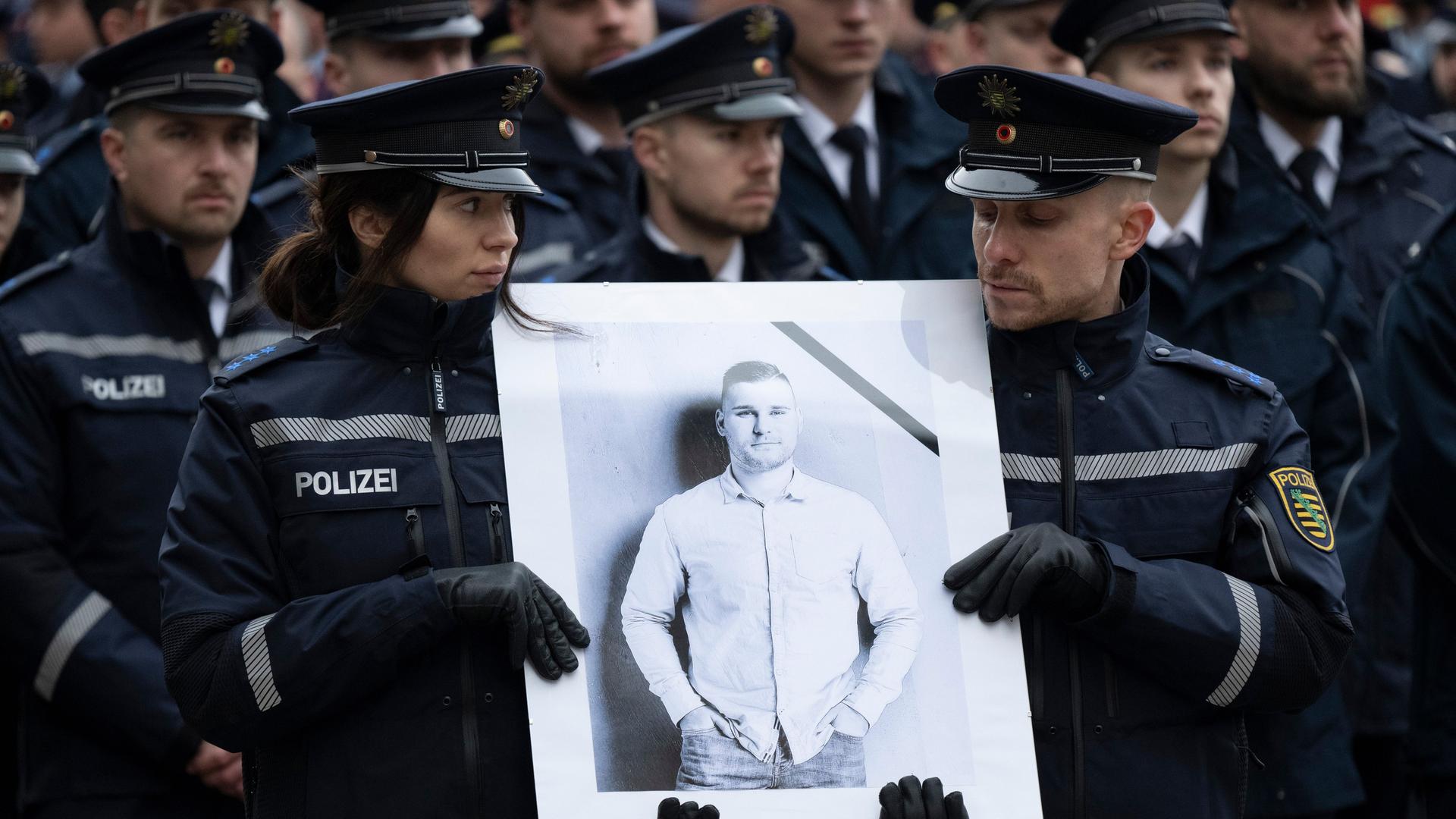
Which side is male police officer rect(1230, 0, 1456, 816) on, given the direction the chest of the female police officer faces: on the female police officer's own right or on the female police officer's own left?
on the female police officer's own left

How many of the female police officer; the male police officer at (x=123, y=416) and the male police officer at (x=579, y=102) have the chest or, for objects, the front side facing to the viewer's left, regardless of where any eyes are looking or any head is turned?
0

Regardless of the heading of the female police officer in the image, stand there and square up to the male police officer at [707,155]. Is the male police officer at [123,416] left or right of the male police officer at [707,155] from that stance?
left

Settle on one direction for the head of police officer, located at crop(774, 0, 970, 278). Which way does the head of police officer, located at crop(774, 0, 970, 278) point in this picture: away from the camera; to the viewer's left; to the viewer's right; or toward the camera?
toward the camera

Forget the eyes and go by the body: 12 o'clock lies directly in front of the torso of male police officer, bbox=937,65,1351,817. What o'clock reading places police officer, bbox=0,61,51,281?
The police officer is roughly at 2 o'clock from the male police officer.

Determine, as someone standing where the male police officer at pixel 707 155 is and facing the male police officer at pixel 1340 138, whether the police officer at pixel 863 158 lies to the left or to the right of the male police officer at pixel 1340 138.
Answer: left

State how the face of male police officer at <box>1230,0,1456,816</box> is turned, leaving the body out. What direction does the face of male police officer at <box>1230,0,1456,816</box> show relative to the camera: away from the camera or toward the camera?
toward the camera

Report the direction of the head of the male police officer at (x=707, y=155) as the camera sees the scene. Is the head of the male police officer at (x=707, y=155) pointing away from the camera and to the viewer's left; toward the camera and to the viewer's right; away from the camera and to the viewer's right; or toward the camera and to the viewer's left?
toward the camera and to the viewer's right

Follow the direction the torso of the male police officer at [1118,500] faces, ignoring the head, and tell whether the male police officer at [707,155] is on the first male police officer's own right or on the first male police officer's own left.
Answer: on the first male police officer's own right

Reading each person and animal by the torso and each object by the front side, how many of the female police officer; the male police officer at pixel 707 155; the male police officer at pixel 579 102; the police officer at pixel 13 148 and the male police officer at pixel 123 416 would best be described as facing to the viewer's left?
0

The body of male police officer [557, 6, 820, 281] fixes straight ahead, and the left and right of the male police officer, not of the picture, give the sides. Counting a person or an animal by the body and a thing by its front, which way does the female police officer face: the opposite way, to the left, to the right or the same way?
the same way

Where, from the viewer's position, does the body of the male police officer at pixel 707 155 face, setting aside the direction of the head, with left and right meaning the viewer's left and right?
facing the viewer and to the right of the viewer

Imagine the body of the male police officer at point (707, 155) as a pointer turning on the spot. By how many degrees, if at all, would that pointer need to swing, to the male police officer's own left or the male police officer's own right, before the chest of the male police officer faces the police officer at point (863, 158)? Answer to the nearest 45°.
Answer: approximately 90° to the male police officer's own left

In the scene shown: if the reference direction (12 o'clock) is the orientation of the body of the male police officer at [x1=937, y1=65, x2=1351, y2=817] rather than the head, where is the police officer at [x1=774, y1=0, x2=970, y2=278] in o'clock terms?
The police officer is roughly at 4 o'clock from the male police officer.

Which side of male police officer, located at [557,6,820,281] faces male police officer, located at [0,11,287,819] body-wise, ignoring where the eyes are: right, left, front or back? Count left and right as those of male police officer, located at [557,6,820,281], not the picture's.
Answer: right

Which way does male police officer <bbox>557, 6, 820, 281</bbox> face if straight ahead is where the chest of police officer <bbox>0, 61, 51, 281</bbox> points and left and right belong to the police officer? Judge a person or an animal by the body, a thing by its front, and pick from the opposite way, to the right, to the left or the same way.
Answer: the same way

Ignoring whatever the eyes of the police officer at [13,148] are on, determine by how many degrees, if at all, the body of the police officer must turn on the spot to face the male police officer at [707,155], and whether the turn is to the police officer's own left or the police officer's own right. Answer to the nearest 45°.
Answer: approximately 45° to the police officer's own left
